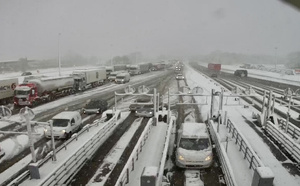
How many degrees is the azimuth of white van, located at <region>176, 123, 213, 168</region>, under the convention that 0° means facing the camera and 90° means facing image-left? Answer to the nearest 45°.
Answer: approximately 0°

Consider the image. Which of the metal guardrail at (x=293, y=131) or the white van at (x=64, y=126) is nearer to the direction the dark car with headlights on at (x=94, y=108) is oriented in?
the white van

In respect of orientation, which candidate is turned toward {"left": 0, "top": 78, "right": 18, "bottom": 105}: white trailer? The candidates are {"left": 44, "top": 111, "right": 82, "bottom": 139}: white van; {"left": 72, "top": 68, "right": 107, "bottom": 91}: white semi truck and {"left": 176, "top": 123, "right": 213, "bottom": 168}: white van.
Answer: {"left": 72, "top": 68, "right": 107, "bottom": 91}: white semi truck

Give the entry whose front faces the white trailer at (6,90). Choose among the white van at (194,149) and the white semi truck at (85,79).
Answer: the white semi truck at (85,79)

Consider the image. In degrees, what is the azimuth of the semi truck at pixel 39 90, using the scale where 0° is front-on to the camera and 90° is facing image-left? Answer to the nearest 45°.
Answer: approximately 45°

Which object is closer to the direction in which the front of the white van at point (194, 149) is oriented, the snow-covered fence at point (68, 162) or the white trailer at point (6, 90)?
the snow-covered fence

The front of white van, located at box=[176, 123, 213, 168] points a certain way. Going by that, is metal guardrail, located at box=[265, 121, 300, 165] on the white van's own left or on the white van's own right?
on the white van's own left

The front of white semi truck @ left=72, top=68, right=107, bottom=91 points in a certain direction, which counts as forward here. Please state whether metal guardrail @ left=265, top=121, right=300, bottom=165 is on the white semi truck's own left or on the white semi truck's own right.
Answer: on the white semi truck's own left

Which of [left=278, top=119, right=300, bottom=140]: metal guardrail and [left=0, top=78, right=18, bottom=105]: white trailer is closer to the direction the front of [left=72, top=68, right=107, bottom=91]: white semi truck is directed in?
the white trailer
